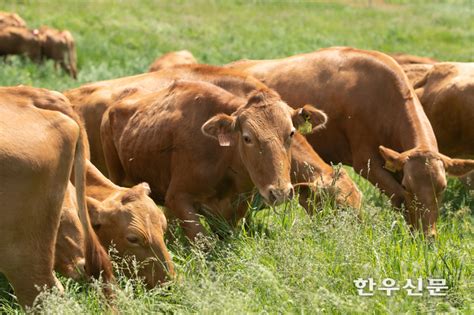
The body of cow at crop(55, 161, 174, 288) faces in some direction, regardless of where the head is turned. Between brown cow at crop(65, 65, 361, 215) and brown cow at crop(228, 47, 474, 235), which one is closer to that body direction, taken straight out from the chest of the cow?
the brown cow at crop(228, 47, 474, 235)

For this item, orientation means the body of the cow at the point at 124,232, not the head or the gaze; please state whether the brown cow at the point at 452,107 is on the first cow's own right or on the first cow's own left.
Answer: on the first cow's own left

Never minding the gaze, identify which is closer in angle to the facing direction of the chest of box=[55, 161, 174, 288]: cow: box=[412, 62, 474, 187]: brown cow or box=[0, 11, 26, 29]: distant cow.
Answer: the brown cow

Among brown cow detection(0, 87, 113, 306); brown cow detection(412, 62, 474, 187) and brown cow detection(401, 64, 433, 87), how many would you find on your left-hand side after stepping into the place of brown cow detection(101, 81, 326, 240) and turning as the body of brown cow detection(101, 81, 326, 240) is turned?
2

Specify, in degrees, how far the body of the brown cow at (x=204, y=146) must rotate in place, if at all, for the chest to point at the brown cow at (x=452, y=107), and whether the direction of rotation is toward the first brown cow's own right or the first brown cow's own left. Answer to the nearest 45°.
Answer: approximately 90° to the first brown cow's own left

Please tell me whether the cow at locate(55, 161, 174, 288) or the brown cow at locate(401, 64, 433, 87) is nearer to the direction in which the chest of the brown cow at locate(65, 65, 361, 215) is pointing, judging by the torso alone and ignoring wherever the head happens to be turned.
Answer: the brown cow

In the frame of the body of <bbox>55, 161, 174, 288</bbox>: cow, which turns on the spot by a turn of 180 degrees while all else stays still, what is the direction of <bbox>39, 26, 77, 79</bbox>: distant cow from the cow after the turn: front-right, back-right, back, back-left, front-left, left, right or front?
front-right

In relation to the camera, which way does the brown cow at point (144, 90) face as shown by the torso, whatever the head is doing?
to the viewer's right
